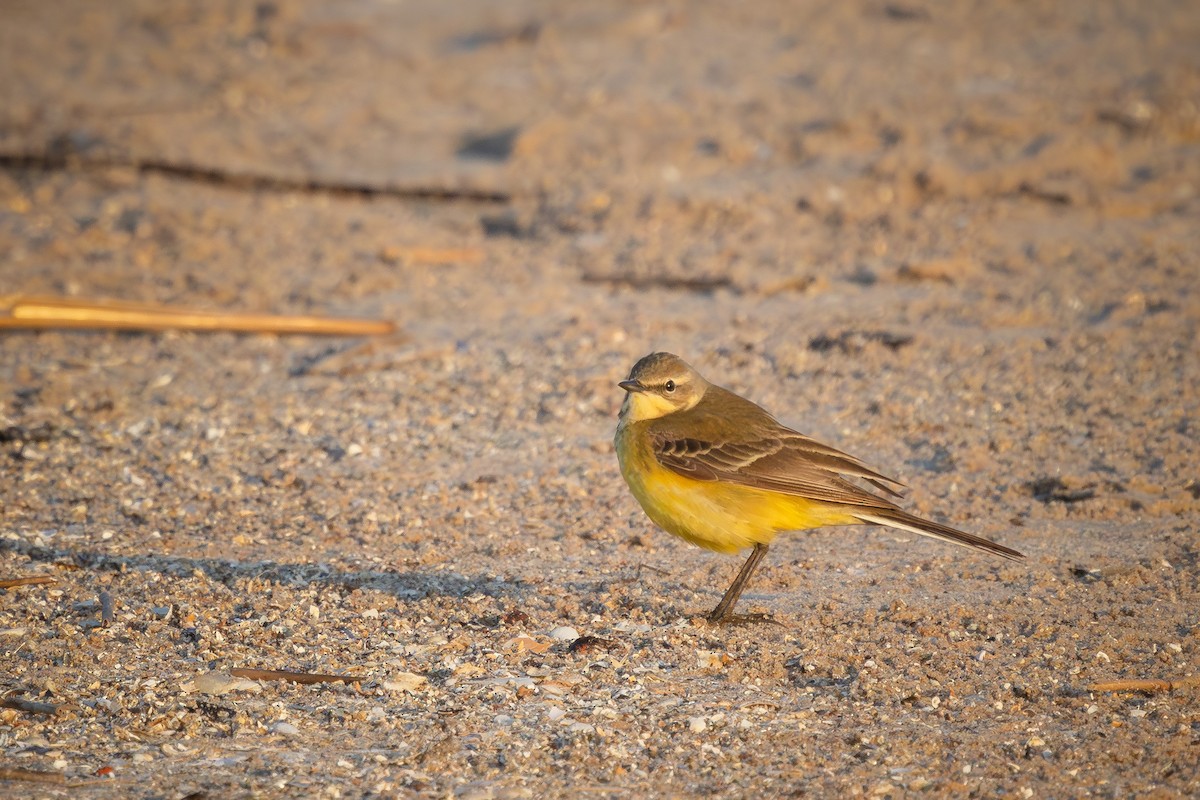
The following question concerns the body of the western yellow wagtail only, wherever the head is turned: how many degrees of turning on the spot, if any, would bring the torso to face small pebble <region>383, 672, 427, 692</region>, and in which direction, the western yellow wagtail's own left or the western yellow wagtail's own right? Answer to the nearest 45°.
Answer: approximately 45° to the western yellow wagtail's own left

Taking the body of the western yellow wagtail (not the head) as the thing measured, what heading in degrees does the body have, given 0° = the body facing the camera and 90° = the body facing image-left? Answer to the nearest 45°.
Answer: approximately 90°

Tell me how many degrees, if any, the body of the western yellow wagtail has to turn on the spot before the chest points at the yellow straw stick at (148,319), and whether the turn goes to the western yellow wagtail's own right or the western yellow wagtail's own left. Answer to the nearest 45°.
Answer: approximately 45° to the western yellow wagtail's own right
